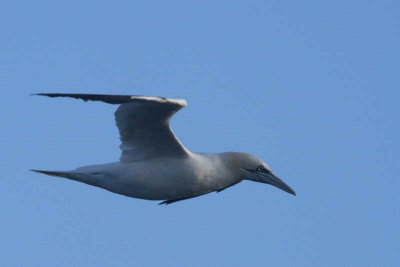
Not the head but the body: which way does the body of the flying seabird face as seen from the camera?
to the viewer's right
